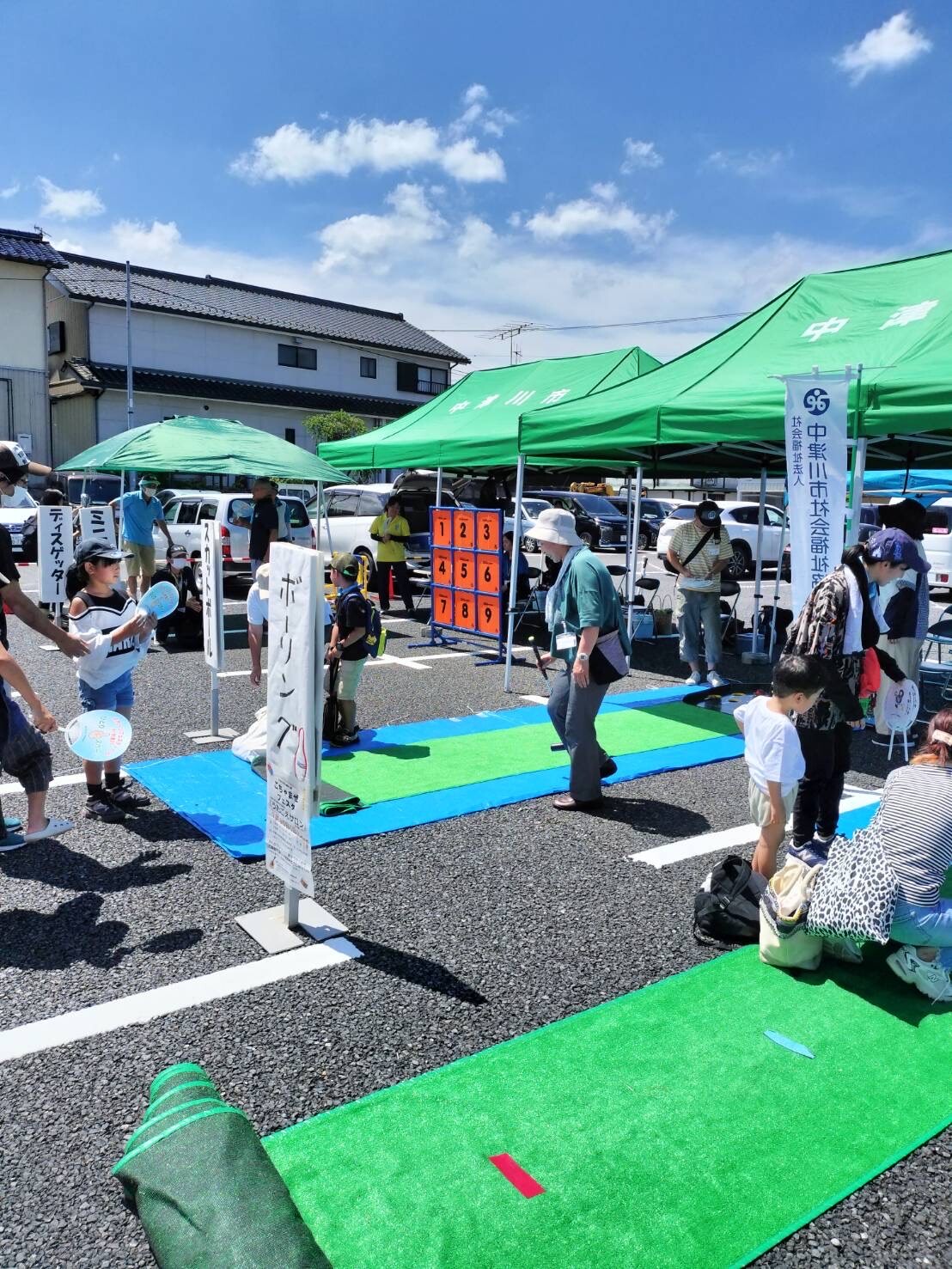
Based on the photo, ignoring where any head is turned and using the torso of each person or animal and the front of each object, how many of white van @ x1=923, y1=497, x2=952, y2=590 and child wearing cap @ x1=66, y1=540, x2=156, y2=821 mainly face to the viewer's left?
0

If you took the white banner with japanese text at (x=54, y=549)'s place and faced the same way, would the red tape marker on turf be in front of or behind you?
in front

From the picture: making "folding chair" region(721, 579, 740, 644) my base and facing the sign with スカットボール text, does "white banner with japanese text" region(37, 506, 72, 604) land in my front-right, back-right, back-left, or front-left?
front-right

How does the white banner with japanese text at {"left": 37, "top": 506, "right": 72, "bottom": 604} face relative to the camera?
toward the camera

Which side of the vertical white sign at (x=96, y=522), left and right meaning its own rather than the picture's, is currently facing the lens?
front

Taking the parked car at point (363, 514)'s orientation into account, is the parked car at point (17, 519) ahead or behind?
ahead
